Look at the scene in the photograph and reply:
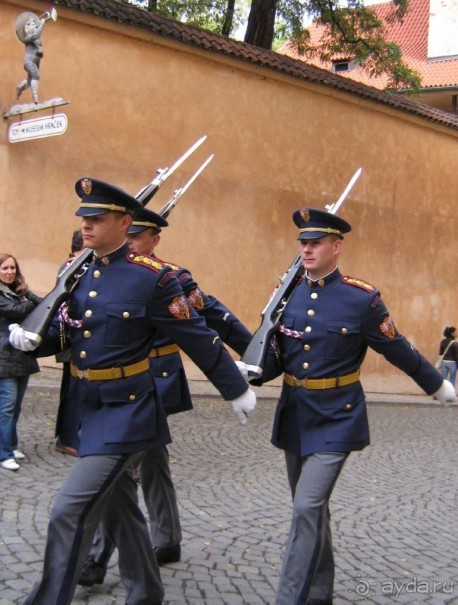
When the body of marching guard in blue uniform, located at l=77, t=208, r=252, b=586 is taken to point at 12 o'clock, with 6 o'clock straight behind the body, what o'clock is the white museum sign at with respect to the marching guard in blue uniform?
The white museum sign is roughly at 4 o'clock from the marching guard in blue uniform.

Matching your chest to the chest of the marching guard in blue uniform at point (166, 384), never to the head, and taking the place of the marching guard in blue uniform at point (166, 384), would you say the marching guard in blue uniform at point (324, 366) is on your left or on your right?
on your left

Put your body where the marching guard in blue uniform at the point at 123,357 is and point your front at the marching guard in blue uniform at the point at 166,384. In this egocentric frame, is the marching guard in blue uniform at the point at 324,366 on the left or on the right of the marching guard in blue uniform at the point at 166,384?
right

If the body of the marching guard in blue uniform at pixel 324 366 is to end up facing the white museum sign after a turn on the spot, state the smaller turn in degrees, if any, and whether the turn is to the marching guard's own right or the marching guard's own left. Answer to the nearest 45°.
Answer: approximately 90° to the marching guard's own right

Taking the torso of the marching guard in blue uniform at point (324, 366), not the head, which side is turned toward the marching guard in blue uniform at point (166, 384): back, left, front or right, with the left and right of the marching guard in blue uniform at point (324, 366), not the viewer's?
right

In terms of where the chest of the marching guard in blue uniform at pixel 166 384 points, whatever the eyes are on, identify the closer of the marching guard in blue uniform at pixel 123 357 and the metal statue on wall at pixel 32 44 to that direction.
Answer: the marching guard in blue uniform

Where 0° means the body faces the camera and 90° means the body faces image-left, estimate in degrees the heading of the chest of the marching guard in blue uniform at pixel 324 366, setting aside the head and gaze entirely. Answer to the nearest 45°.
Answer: approximately 45°

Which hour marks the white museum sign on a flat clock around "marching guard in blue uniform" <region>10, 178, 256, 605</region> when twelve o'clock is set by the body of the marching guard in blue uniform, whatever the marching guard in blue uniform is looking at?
The white museum sign is roughly at 4 o'clock from the marching guard in blue uniform.

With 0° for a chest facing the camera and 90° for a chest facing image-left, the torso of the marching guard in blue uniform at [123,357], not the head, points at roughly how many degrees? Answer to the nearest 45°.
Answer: approximately 45°

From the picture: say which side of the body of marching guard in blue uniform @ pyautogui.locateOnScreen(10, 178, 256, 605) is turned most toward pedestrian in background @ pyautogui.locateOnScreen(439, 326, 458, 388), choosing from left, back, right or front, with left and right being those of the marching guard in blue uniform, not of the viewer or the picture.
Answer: back
